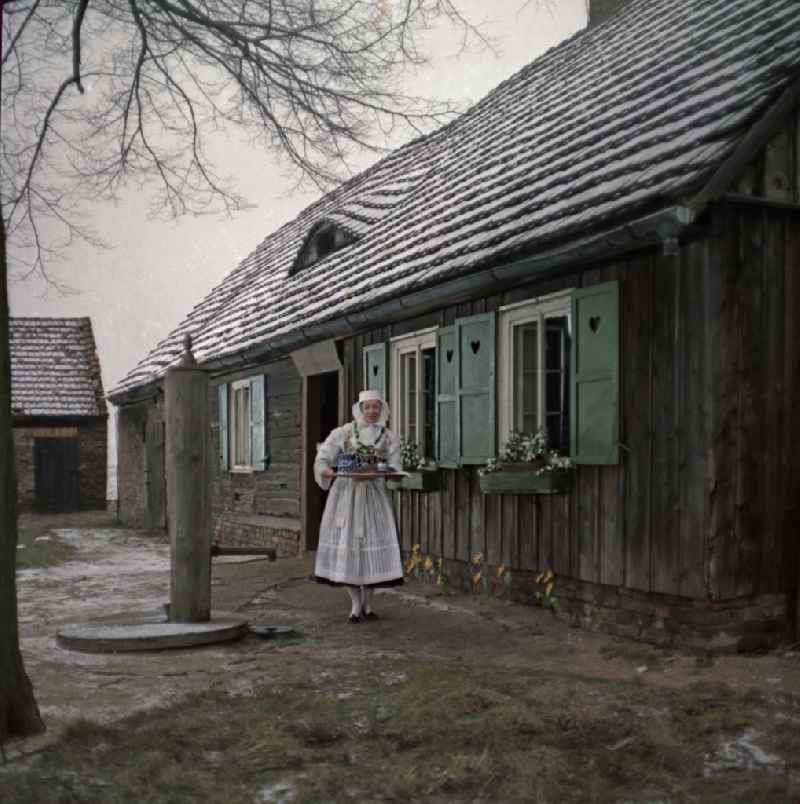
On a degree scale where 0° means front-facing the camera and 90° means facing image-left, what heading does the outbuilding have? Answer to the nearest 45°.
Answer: approximately 0°

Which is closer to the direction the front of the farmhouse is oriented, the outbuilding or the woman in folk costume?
the woman in folk costume

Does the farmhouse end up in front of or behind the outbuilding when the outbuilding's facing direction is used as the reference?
in front

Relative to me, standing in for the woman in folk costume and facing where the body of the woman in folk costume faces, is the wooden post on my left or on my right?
on my right

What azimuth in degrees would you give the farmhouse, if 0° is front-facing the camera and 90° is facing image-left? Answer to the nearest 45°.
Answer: approximately 45°

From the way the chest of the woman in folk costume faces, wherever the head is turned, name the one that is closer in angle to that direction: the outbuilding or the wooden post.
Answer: the wooden post

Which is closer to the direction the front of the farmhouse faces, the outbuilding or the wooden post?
the wooden post

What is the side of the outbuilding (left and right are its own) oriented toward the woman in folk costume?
front

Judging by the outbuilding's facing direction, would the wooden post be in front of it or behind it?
in front

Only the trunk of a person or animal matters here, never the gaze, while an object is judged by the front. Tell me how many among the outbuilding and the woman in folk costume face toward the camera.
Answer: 2
